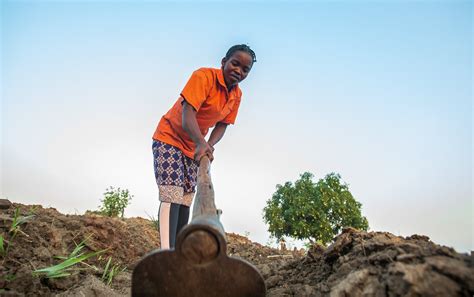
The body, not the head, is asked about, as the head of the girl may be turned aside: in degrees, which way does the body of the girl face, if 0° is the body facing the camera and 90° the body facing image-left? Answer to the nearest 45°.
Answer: approximately 315°

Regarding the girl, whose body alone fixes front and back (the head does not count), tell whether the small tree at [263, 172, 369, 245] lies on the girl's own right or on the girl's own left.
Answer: on the girl's own left
